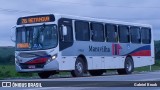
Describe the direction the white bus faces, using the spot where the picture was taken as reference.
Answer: facing the viewer and to the left of the viewer
